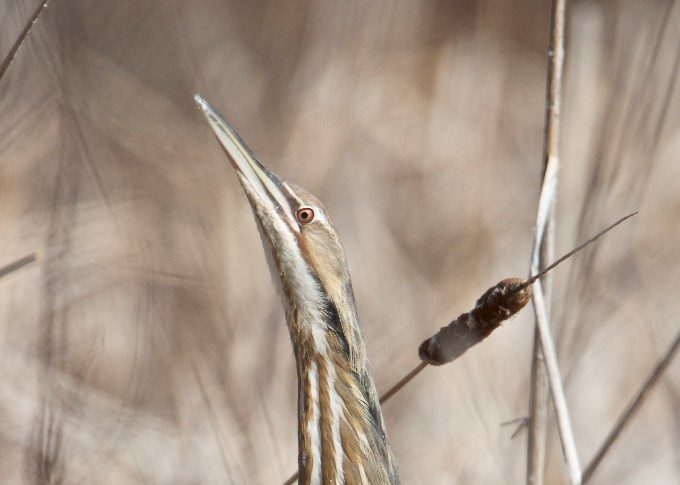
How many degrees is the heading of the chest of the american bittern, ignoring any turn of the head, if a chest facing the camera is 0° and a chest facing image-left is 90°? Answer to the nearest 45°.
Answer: approximately 90°
